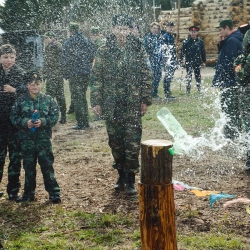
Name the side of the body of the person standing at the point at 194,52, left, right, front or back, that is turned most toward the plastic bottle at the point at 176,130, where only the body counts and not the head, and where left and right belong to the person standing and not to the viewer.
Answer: front

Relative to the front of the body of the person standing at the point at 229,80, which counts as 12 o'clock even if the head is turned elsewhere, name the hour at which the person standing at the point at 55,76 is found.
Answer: the person standing at the point at 55,76 is roughly at 1 o'clock from the person standing at the point at 229,80.

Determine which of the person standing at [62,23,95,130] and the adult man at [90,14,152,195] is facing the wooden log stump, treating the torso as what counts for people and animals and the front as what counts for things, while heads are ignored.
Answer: the adult man

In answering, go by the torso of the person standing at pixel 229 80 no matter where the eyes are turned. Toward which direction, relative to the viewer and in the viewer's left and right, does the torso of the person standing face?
facing to the left of the viewer

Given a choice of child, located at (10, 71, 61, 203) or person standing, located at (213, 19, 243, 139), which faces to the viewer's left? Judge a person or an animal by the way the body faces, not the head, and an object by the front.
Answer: the person standing

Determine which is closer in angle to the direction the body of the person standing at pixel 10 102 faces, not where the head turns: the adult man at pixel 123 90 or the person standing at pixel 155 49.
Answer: the adult man

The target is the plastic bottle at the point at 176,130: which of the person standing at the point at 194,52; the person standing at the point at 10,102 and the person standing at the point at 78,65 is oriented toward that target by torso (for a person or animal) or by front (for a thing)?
the person standing at the point at 194,52

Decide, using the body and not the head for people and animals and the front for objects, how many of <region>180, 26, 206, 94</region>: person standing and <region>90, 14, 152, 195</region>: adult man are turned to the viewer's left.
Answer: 0

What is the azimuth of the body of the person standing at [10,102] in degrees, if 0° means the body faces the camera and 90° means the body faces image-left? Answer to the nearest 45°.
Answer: approximately 0°

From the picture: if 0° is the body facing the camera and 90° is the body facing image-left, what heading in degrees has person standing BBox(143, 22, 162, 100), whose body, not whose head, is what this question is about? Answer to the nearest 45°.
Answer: approximately 0°

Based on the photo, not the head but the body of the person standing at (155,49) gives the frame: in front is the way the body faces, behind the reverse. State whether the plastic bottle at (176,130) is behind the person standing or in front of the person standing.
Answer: in front

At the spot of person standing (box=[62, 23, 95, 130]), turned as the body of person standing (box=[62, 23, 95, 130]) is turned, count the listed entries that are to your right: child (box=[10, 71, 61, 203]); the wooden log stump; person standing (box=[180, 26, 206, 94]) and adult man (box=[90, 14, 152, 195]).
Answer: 1
